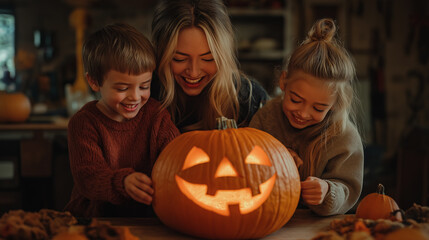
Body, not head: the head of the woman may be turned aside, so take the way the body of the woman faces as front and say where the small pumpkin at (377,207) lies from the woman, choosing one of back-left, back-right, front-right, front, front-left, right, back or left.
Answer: front-left

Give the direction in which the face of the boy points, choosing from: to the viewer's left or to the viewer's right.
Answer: to the viewer's right

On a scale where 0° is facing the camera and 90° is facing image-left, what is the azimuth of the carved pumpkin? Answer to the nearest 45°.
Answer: approximately 0°

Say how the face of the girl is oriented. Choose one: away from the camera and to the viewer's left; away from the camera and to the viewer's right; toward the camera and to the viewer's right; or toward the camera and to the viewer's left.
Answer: toward the camera and to the viewer's left

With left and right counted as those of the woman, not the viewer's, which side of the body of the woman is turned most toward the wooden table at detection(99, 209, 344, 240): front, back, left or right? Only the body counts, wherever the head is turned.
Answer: front

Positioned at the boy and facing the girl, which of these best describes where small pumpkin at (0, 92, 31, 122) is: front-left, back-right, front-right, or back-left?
back-left

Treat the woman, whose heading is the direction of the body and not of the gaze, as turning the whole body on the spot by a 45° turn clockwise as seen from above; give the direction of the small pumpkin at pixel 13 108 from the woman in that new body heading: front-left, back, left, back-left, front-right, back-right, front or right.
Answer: right

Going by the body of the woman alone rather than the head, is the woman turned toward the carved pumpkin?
yes

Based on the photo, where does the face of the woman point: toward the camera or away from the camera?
toward the camera

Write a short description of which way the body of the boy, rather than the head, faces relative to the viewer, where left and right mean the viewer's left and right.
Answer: facing the viewer and to the right of the viewer

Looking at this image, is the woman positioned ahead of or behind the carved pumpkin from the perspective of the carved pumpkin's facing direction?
behind

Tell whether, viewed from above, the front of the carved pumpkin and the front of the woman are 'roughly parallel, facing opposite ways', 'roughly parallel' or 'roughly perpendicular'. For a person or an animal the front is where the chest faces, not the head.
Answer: roughly parallel

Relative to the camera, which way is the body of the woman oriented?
toward the camera

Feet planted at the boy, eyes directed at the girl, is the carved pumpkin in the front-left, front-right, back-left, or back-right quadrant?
front-right
